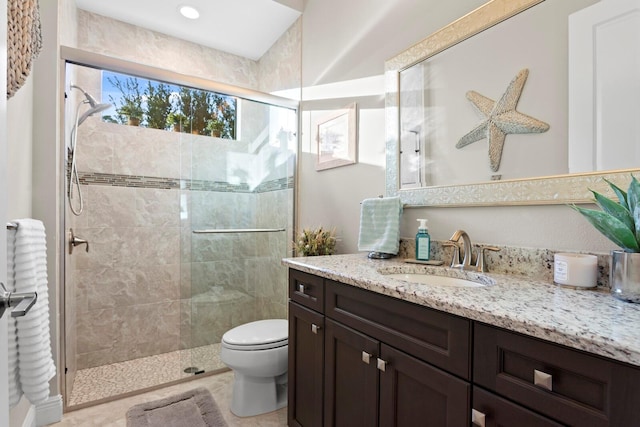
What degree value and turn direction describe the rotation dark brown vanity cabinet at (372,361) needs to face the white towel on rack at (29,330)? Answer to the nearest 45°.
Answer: approximately 45° to its right

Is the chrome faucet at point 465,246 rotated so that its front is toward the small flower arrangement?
no

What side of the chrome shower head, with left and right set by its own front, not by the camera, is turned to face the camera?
right

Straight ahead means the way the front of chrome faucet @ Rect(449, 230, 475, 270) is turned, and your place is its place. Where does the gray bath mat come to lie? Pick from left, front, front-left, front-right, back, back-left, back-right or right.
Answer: front-right

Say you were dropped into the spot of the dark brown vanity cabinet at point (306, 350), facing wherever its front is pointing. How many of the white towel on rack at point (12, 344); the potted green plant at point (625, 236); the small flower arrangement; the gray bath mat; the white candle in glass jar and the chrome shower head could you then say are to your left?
2

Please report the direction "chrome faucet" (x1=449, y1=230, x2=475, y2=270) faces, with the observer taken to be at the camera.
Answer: facing the viewer and to the left of the viewer

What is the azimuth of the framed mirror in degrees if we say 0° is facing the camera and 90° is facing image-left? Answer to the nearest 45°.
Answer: approximately 45°
